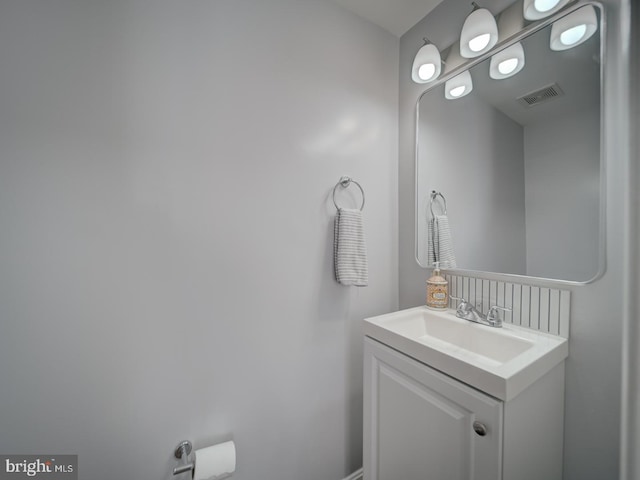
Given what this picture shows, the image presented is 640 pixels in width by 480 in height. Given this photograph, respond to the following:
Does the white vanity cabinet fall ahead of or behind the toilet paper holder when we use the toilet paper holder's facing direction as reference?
ahead

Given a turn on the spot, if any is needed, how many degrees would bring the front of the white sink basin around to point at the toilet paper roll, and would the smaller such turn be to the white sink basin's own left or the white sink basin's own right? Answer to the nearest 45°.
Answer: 0° — it already faces it

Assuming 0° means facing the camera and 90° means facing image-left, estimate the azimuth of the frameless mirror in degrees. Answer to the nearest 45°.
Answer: approximately 45°

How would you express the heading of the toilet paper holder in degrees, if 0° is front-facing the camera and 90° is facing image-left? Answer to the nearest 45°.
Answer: approximately 315°

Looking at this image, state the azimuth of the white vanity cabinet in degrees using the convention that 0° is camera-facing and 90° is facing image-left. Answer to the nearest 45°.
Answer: approximately 45°

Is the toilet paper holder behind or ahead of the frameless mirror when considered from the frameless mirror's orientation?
ahead

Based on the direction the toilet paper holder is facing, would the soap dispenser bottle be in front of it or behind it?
in front

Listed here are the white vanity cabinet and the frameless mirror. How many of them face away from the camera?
0
